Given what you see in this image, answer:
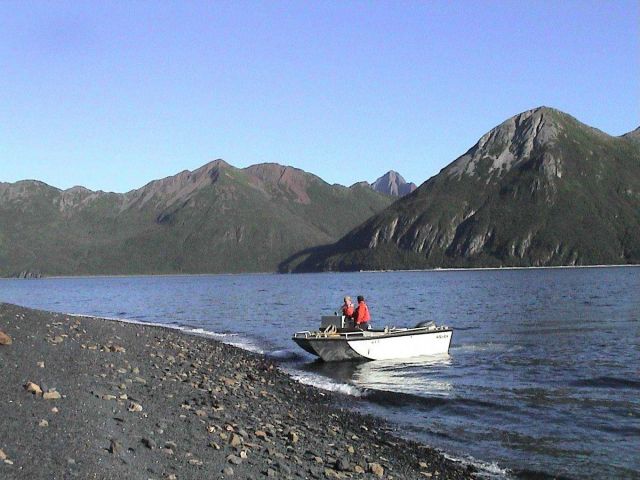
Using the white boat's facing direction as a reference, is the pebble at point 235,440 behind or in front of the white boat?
in front

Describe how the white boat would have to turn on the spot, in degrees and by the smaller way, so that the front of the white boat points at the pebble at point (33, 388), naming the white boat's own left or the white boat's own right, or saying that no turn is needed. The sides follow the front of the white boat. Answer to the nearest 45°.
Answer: approximately 45° to the white boat's own left

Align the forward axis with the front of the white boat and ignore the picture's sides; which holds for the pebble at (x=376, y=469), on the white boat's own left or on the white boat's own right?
on the white boat's own left

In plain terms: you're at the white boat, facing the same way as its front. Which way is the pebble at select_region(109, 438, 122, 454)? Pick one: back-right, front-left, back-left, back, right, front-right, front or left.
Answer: front-left

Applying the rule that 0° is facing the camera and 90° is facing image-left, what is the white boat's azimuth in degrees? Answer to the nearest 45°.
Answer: approximately 45°

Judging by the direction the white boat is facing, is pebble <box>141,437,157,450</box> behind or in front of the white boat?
in front

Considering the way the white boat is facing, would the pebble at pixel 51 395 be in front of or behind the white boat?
in front
